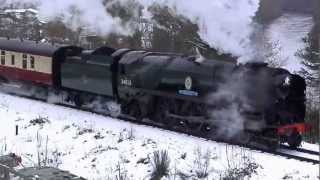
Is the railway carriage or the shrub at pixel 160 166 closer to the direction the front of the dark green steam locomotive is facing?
the shrub

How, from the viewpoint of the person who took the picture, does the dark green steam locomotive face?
facing the viewer and to the right of the viewer

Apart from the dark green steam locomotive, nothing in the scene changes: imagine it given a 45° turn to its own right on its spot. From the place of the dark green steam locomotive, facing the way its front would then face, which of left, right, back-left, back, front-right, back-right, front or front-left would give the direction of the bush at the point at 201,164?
front

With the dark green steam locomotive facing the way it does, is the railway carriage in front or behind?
behind

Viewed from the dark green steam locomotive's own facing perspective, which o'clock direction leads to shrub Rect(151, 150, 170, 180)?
The shrub is roughly at 2 o'clock from the dark green steam locomotive.
